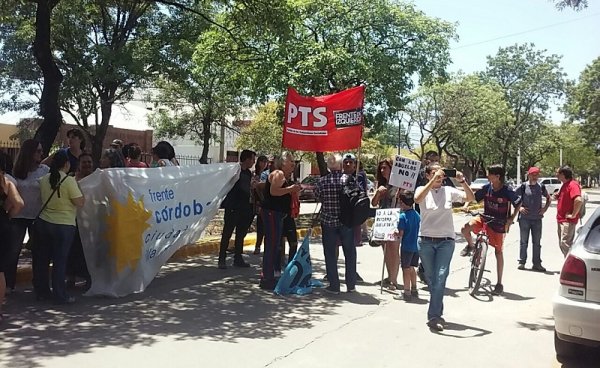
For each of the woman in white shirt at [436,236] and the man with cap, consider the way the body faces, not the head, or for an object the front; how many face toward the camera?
2

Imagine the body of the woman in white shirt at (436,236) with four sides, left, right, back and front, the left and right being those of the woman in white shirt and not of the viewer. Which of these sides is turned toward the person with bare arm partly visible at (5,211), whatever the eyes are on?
right

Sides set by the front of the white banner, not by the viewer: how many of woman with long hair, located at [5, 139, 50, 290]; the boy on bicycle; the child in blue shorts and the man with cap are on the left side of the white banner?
3

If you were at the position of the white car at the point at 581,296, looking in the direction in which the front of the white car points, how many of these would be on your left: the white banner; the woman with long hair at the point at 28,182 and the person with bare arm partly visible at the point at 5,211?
3

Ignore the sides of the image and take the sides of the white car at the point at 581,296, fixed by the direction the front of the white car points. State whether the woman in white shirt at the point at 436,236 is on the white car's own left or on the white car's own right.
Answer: on the white car's own left

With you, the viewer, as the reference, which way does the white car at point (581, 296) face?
facing away from the viewer

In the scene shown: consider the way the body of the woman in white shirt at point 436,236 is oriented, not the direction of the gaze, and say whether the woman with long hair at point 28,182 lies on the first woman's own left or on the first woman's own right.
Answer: on the first woman's own right

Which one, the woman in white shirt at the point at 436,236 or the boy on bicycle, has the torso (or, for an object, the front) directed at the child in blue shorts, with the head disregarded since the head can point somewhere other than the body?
the boy on bicycle

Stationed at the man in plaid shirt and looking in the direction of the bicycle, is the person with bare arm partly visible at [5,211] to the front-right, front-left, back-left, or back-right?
back-right
